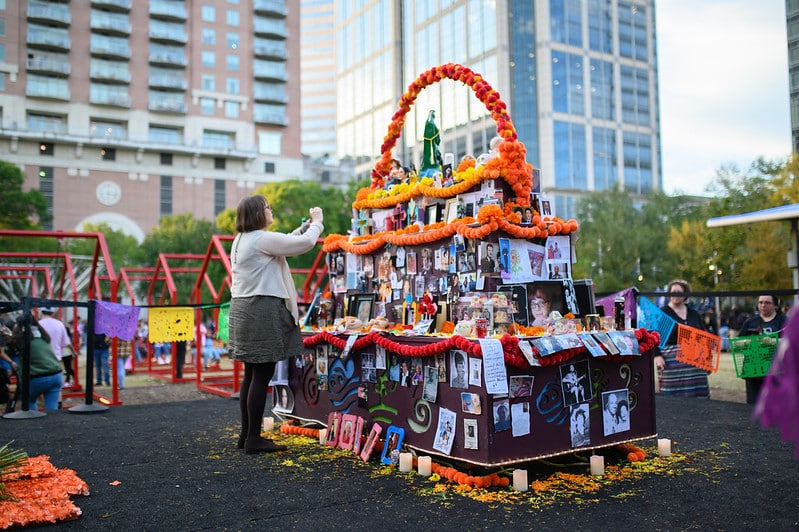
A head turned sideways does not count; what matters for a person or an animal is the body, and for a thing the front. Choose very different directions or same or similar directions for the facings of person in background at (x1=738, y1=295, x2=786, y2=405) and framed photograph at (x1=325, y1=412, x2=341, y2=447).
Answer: same or similar directions

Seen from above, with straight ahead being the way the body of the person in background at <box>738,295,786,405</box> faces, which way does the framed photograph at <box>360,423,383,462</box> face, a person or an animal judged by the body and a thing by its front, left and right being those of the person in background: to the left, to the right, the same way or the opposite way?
the same way

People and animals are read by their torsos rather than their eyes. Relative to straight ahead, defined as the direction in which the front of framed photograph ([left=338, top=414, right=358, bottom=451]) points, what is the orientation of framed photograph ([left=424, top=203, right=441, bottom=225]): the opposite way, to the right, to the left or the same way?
the same way

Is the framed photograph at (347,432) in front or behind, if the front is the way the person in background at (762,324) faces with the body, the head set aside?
in front

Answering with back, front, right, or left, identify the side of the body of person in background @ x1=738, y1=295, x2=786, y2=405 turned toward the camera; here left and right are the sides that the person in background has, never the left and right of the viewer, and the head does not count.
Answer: front

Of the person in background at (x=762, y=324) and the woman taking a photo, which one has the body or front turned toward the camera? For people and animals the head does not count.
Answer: the person in background

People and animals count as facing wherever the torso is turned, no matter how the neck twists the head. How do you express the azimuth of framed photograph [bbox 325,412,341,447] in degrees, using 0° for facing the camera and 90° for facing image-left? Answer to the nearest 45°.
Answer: approximately 45°

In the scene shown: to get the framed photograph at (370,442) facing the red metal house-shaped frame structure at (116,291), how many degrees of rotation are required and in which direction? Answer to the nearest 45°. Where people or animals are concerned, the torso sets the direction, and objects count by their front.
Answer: approximately 90° to its right

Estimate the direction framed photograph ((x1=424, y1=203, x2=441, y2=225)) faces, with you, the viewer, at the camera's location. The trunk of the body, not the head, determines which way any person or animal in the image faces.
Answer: facing the viewer and to the left of the viewer

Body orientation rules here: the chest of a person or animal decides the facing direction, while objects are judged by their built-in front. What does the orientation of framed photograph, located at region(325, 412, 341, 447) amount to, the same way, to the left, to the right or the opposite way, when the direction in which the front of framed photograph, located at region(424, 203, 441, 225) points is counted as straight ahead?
the same way

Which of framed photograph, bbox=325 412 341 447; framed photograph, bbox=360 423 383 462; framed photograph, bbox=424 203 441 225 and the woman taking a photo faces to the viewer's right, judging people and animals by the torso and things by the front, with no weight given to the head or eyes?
the woman taking a photo

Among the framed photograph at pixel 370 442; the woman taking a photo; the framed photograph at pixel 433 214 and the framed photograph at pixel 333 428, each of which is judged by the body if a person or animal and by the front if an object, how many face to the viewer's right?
1

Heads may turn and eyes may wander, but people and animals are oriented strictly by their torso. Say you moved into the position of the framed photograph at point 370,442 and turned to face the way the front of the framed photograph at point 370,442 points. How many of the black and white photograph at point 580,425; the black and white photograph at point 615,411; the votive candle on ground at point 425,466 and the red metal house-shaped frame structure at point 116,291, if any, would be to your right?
1

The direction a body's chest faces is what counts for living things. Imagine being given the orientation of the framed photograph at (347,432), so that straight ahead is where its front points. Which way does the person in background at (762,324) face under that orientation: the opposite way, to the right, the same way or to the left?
the same way

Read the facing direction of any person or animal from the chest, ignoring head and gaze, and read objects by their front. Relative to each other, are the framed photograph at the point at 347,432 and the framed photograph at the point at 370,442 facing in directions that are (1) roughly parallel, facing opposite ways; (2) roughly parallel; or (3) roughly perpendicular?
roughly parallel

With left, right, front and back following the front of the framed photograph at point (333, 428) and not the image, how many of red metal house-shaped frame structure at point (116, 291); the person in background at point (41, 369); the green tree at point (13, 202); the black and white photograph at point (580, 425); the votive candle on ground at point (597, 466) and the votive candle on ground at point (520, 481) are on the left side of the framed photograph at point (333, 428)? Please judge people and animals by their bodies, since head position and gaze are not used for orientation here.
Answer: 3
